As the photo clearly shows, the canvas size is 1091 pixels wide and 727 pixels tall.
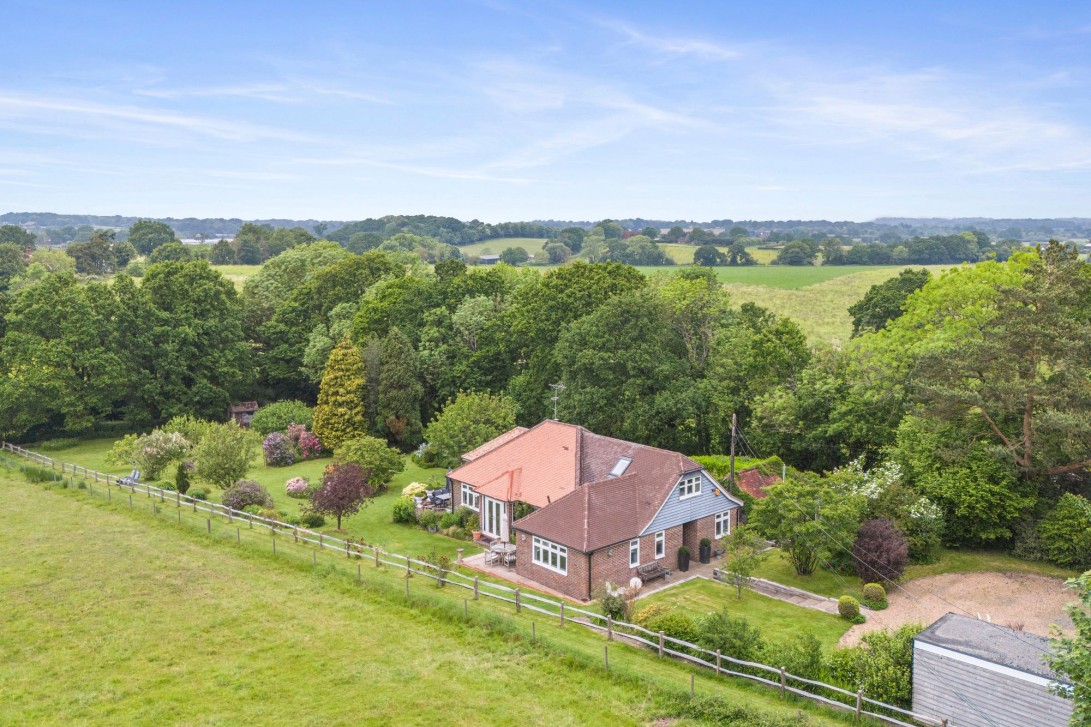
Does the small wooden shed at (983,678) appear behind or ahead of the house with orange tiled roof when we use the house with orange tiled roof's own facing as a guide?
ahead

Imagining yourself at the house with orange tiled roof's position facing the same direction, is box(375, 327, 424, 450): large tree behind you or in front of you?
behind

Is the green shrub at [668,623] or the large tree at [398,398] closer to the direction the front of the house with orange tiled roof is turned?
the green shrub

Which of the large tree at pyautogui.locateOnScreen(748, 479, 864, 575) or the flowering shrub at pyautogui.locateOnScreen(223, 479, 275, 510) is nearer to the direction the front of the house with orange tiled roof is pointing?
the large tree

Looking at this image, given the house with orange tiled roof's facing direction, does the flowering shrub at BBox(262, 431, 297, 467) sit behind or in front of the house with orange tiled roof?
behind

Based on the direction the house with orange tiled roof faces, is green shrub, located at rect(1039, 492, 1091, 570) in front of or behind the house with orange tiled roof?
in front

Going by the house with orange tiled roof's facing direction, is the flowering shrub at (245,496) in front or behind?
behind

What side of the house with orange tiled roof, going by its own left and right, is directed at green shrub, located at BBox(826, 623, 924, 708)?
front

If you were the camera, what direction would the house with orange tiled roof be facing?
facing the viewer and to the right of the viewer

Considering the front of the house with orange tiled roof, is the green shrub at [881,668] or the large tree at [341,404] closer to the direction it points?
the green shrub

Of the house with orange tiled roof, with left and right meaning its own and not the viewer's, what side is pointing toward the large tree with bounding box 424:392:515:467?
back

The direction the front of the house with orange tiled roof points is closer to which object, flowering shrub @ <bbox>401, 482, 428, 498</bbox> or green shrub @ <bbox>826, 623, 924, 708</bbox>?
the green shrub
